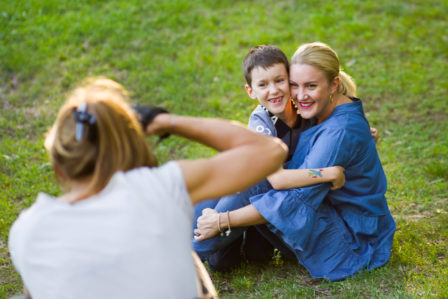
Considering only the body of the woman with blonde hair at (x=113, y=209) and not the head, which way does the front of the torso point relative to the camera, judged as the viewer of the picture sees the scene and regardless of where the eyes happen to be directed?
away from the camera

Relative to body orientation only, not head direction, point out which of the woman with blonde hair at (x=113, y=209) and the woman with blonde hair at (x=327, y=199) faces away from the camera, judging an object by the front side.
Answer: the woman with blonde hair at (x=113, y=209)

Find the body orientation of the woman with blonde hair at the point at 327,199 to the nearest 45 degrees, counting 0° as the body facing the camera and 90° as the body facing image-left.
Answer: approximately 90°

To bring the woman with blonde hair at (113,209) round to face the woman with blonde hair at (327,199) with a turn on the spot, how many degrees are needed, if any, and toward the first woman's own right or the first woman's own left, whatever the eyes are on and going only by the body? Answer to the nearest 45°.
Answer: approximately 45° to the first woman's own right

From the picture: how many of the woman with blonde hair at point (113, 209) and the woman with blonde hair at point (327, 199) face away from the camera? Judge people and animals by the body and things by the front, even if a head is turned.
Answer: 1
